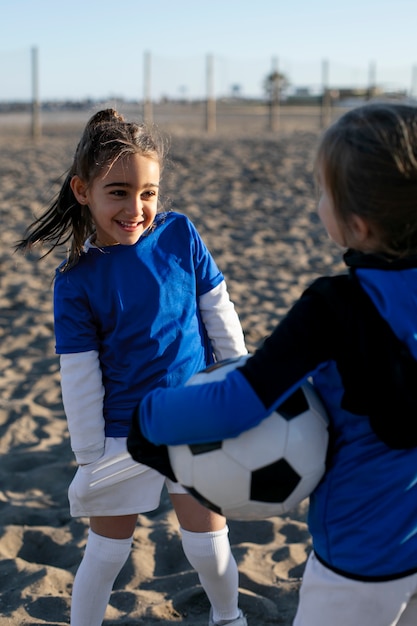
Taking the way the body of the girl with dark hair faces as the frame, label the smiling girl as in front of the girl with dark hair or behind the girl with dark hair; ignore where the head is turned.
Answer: in front

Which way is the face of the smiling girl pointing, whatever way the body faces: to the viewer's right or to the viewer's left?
to the viewer's right
